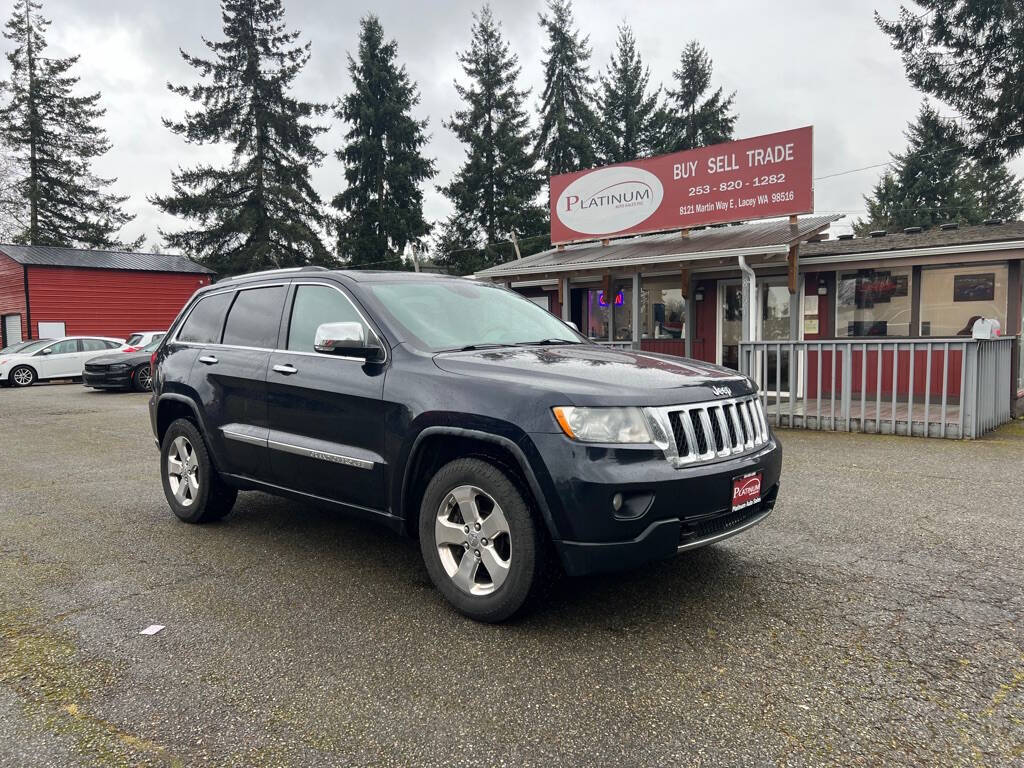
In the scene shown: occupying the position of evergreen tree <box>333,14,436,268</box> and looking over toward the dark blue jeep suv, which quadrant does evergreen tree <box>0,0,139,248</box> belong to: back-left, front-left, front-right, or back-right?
back-right

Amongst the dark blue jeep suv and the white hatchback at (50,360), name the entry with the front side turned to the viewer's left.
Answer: the white hatchback

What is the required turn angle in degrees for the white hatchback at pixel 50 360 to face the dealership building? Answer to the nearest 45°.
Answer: approximately 135° to its left

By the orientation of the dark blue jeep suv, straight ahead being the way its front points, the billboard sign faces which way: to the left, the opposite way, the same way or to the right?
to the right

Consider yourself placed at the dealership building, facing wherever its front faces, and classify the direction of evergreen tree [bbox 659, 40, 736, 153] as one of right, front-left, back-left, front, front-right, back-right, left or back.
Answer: back-right

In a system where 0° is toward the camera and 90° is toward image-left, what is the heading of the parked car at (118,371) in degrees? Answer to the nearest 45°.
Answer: approximately 45°

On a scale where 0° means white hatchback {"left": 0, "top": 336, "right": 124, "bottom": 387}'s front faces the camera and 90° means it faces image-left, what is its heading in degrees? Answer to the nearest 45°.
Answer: approximately 90°

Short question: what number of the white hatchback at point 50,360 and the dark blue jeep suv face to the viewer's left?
1

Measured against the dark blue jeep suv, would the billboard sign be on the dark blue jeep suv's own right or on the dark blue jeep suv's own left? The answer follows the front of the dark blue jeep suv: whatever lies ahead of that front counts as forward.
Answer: on the dark blue jeep suv's own left

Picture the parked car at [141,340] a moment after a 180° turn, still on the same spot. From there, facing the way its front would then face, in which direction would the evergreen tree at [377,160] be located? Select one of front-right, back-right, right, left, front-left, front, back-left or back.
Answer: front

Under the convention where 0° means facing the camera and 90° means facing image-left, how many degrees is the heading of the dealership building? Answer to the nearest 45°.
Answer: approximately 45°

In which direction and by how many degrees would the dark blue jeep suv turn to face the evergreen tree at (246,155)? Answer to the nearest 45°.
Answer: approximately 135° to its left

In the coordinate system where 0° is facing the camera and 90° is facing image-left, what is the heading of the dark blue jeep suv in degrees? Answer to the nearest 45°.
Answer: approximately 315°

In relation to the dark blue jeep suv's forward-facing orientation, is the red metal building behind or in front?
behind

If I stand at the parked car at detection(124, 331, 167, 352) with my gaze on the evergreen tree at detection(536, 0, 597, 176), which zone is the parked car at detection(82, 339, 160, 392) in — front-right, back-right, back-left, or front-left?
back-right

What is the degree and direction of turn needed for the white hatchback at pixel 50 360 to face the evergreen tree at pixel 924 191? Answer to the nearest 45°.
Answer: approximately 180°
